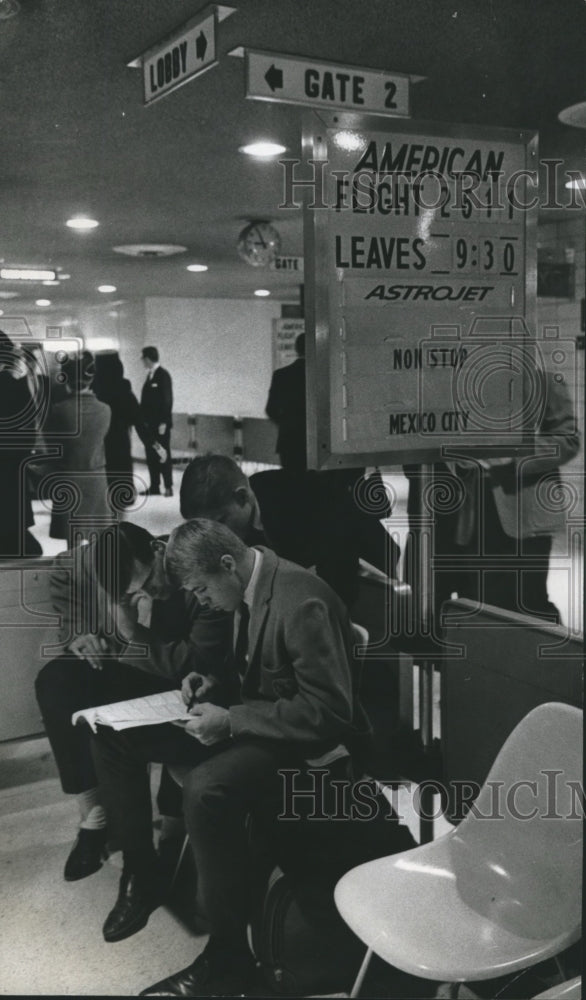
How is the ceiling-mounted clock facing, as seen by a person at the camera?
facing the viewer

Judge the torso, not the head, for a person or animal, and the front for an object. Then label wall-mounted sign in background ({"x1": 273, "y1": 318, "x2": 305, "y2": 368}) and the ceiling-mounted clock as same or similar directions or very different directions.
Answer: same or similar directions

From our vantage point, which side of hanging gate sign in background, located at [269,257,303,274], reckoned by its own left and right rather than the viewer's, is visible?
front

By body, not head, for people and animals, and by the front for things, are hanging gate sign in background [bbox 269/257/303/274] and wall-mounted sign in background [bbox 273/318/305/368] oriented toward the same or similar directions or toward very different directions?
same or similar directions

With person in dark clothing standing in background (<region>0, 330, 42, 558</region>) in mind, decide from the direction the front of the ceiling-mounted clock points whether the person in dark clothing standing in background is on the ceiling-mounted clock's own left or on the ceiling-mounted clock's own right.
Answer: on the ceiling-mounted clock's own right

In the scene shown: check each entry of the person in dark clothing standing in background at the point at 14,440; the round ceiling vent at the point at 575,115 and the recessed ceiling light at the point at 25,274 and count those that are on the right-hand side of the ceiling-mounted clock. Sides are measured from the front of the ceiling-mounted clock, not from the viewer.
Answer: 2

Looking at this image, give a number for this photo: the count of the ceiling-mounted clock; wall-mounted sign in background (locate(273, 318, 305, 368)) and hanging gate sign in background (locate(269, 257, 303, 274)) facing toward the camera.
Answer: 3

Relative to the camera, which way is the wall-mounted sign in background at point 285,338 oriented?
toward the camera
